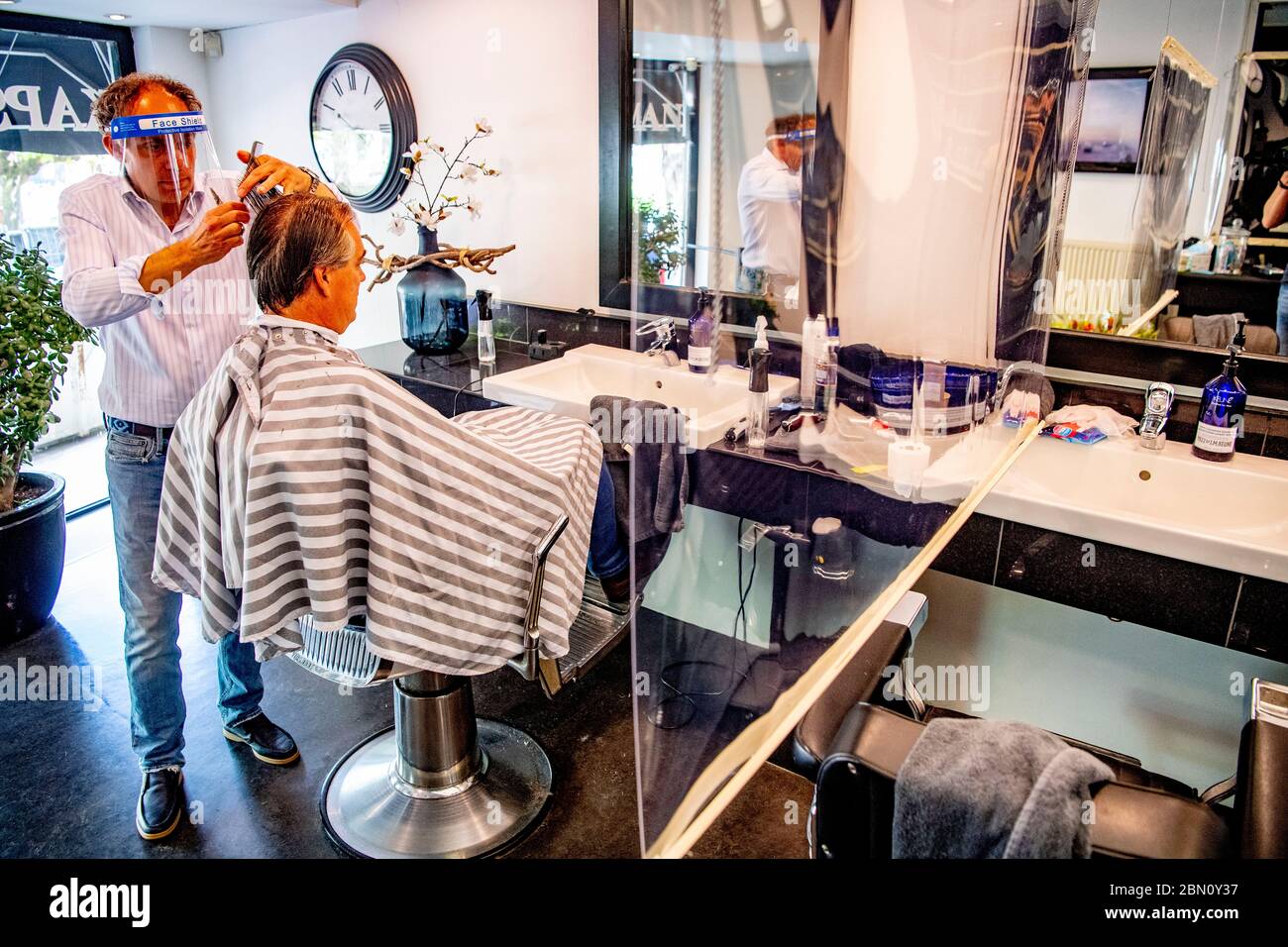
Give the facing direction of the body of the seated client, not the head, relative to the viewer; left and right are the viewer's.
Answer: facing away from the viewer and to the right of the viewer

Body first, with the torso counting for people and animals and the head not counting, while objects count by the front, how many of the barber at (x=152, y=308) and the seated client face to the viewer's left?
0

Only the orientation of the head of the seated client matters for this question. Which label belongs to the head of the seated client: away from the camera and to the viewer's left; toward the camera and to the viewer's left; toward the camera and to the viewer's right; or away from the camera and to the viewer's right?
away from the camera and to the viewer's right

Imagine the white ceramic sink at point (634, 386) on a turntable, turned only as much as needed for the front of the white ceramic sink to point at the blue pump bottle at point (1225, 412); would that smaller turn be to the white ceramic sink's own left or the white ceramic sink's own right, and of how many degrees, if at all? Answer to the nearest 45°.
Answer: approximately 135° to the white ceramic sink's own left

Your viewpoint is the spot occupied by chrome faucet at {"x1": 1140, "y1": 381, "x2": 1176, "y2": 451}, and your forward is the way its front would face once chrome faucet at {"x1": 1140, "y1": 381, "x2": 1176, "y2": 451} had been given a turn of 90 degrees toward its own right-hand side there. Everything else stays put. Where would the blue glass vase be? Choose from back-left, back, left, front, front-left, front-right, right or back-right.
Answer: front-left

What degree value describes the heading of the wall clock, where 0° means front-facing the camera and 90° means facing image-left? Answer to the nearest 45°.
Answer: approximately 45°

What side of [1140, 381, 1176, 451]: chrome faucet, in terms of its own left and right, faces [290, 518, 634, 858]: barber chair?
front

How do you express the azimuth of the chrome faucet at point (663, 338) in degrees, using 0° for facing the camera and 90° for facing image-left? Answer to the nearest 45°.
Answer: approximately 45°

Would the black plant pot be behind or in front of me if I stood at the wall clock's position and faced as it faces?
in front

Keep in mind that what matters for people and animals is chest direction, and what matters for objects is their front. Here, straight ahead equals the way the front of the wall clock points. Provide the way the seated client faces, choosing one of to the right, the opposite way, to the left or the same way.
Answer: the opposite way
